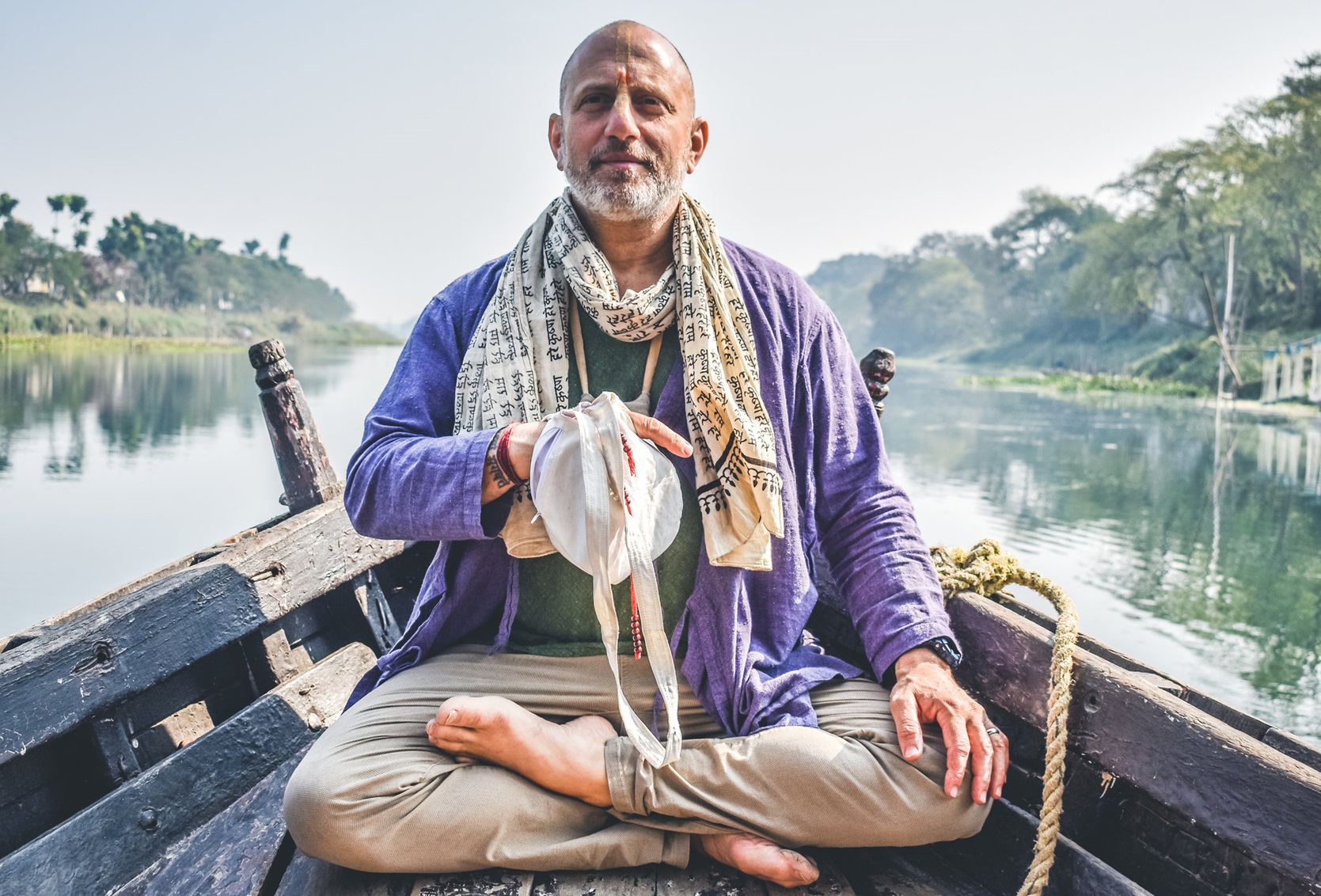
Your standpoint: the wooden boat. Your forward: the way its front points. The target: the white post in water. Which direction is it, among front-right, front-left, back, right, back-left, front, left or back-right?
front-right

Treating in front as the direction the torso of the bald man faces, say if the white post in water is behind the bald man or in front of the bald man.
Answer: behind

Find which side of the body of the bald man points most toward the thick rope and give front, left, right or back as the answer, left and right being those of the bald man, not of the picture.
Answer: left

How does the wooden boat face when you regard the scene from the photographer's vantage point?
facing away from the viewer

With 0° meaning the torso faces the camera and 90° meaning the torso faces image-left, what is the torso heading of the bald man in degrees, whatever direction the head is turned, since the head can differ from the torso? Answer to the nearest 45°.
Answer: approximately 0°

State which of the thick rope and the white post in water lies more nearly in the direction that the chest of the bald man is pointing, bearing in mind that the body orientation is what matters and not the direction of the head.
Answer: the thick rope
